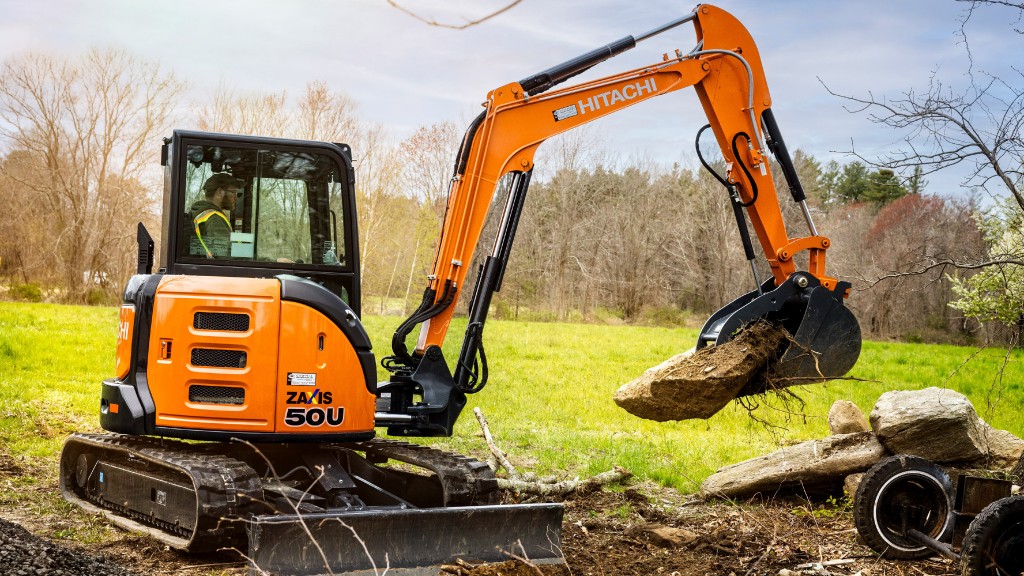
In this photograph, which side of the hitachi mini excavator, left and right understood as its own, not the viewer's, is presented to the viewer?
right

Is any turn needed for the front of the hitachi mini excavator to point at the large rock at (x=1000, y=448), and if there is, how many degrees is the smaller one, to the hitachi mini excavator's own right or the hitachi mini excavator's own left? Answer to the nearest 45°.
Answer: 0° — it already faces it

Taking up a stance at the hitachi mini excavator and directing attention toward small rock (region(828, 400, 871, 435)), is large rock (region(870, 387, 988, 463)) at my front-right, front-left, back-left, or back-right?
front-right

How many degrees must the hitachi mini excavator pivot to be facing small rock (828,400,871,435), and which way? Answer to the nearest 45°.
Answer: approximately 45° to its left

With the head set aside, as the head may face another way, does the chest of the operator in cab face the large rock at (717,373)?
yes

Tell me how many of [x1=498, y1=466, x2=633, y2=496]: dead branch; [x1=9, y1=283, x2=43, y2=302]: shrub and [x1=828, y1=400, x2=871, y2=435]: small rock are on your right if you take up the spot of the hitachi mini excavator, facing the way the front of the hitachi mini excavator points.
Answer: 0

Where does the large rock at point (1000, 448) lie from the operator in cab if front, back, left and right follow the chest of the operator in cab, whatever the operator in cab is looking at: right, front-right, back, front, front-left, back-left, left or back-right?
front

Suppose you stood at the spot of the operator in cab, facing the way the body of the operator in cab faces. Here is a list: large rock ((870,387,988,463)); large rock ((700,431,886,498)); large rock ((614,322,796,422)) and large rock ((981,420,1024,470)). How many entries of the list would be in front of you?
4

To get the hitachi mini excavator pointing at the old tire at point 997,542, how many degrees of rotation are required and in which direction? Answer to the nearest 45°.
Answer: approximately 45° to its right

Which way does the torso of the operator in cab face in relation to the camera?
to the viewer's right

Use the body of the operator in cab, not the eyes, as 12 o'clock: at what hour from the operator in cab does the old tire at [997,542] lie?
The old tire is roughly at 1 o'clock from the operator in cab.

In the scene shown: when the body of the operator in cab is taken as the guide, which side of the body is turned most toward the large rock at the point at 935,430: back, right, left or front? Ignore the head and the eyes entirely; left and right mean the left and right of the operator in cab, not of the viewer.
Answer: front
